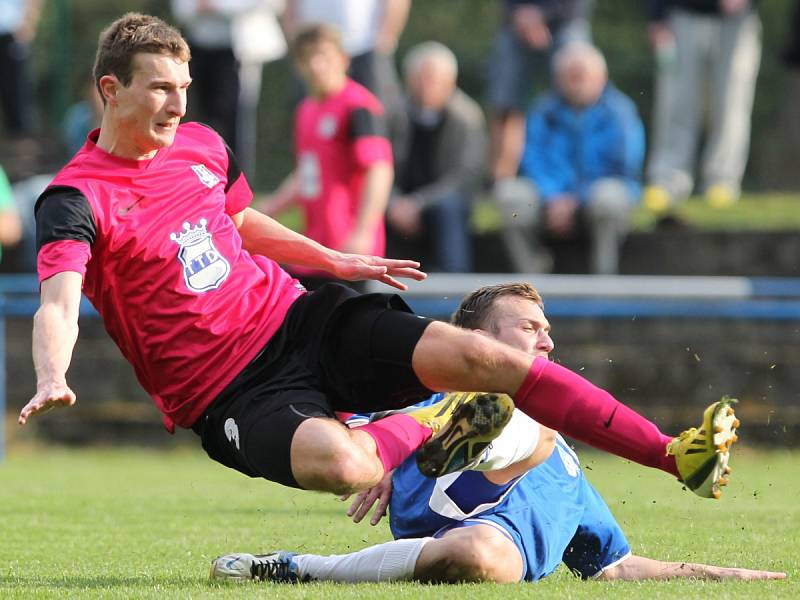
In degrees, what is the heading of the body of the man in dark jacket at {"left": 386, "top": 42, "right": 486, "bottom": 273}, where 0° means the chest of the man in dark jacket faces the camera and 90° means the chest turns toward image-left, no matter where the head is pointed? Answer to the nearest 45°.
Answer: approximately 45°

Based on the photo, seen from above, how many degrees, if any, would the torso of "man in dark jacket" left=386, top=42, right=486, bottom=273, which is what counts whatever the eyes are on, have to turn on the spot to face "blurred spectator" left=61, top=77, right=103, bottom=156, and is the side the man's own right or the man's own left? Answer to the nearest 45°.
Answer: approximately 45° to the man's own right

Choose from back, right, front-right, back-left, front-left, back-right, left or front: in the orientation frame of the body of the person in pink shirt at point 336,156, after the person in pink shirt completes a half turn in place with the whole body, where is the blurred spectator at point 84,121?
left

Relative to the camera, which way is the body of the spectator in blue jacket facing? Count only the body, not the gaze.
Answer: toward the camera

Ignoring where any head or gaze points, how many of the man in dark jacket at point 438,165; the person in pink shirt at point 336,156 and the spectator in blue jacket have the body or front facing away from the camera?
0

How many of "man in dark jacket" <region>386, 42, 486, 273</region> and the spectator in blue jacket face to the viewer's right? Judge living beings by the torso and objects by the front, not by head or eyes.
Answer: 0

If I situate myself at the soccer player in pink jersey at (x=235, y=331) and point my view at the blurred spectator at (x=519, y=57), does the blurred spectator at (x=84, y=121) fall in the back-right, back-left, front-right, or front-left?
front-left

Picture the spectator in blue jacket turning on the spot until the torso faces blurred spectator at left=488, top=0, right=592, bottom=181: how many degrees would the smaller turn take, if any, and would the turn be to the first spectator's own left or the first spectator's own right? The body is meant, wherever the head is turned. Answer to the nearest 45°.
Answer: approximately 135° to the first spectator's own right

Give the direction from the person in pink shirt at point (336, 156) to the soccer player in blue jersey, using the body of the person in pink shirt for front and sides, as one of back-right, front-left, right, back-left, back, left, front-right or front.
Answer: front-left

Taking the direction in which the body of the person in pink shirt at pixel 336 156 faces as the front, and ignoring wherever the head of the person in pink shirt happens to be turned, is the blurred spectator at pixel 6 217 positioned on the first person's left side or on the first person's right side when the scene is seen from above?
on the first person's right side

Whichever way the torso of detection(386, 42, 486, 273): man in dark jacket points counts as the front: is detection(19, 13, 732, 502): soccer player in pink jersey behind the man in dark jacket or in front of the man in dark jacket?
in front

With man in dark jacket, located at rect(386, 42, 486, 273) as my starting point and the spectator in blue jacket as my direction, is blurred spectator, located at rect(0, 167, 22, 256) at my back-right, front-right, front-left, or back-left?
back-right

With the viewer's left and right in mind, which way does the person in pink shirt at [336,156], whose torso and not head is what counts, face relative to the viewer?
facing the viewer and to the left of the viewer
